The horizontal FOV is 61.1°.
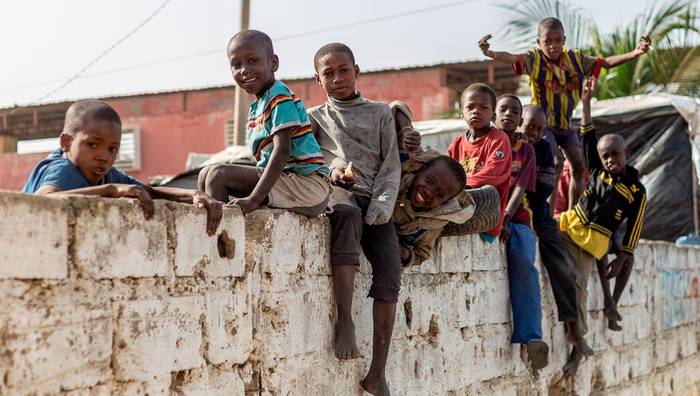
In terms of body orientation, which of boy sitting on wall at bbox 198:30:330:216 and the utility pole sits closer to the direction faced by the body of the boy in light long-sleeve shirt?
the boy sitting on wall

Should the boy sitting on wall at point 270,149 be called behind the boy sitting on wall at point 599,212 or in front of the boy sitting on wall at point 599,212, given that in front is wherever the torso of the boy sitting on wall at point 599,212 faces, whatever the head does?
in front

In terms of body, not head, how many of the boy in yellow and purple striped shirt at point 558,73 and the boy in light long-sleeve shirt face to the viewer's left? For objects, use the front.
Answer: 0

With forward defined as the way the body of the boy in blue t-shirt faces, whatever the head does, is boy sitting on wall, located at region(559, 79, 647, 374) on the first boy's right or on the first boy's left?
on the first boy's left
